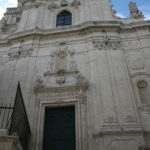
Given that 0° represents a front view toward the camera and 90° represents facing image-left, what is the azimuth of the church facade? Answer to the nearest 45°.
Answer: approximately 0°
